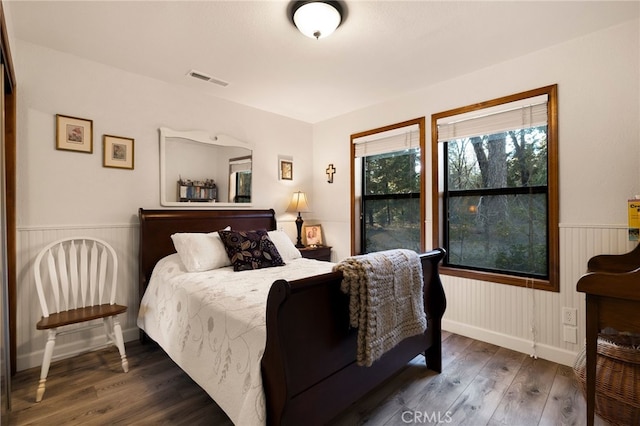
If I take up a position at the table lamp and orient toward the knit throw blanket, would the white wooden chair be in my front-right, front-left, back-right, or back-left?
front-right

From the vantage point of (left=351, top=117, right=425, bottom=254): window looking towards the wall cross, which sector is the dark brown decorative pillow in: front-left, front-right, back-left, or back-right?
front-left

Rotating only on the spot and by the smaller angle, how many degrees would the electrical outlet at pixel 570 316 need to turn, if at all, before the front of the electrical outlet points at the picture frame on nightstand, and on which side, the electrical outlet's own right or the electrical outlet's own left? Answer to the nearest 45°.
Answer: approximately 90° to the electrical outlet's own right

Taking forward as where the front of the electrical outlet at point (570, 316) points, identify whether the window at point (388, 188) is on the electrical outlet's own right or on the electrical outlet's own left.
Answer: on the electrical outlet's own right

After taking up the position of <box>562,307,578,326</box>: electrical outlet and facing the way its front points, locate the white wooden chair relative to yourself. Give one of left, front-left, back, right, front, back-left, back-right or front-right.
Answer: front-right

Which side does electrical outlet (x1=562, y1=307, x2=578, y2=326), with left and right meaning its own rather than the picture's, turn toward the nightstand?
right

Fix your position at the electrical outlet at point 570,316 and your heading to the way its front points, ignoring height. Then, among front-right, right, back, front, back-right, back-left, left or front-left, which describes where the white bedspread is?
front-right

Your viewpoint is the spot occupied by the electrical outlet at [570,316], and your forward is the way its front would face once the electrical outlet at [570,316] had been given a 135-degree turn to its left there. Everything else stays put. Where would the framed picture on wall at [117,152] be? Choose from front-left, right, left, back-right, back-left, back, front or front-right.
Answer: back

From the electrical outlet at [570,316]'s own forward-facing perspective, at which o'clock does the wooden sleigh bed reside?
The wooden sleigh bed is roughly at 1 o'clock from the electrical outlet.

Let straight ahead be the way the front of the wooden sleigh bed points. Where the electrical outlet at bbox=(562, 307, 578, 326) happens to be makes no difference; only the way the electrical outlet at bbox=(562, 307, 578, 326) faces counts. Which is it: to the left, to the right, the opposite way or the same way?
to the right

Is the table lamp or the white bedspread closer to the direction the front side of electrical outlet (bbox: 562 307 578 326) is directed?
the white bedspread

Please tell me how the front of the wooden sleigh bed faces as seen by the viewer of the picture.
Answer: facing the viewer and to the right of the viewer

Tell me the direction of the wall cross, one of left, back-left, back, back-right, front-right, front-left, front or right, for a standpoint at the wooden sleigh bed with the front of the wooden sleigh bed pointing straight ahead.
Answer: back-left
